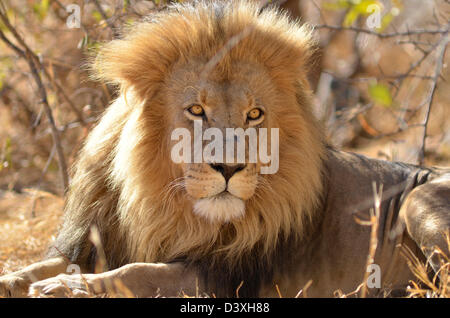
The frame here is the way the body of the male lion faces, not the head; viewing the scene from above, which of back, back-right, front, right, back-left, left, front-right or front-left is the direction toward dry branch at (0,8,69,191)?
right

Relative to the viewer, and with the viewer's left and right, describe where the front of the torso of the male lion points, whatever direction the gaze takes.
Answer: facing the viewer and to the left of the viewer
